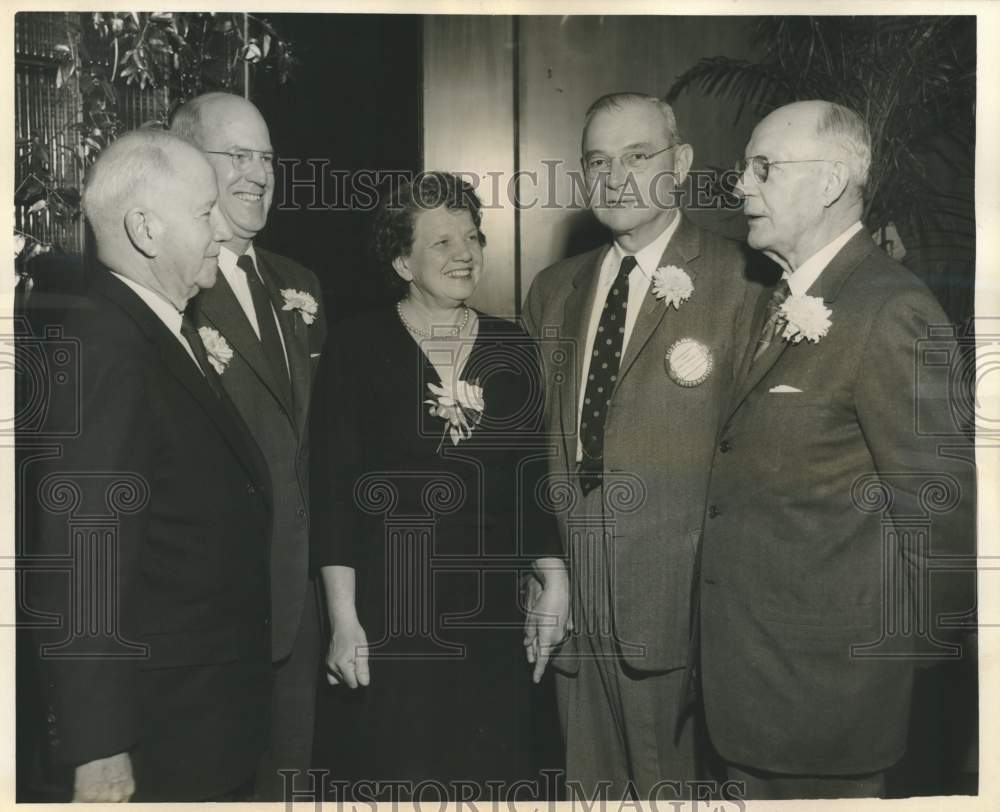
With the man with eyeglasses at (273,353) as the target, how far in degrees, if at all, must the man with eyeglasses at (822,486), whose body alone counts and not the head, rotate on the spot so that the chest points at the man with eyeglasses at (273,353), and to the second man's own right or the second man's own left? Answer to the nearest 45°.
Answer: approximately 45° to the second man's own right

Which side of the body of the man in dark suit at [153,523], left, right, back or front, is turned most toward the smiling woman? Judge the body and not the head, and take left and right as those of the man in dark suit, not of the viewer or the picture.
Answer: front

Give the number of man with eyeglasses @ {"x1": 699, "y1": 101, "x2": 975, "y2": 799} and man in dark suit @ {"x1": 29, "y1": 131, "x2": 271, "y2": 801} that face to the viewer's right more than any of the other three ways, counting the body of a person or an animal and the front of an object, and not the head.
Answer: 1

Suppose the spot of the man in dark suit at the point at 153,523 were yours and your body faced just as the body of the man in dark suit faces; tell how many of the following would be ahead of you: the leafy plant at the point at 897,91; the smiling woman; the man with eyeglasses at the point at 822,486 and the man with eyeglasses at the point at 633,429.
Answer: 4

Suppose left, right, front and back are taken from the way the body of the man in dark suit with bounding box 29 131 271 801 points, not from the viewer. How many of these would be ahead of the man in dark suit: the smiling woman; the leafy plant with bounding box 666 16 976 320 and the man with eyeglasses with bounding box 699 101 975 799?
3

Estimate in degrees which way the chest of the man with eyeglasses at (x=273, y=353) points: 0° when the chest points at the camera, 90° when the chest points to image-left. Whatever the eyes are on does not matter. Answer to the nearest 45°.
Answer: approximately 315°

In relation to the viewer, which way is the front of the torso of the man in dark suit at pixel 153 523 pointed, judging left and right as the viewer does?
facing to the right of the viewer

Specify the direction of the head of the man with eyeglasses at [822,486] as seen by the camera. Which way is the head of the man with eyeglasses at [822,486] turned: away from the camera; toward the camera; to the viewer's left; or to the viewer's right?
to the viewer's left

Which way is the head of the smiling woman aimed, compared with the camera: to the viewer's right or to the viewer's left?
to the viewer's right

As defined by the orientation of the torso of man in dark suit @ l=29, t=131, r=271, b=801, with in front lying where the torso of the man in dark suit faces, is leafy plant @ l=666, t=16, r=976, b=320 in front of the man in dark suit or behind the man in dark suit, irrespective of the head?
in front

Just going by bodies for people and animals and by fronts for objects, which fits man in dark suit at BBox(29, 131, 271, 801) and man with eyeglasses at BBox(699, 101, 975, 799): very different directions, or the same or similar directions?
very different directions
